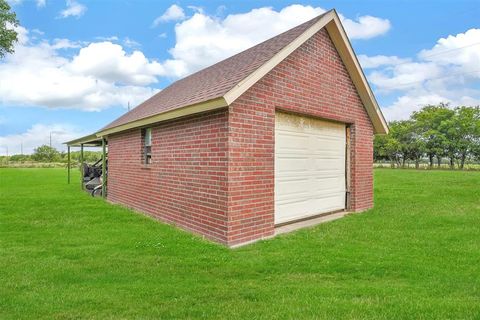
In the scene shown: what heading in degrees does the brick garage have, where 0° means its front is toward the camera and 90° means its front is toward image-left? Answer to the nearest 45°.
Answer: approximately 315°
